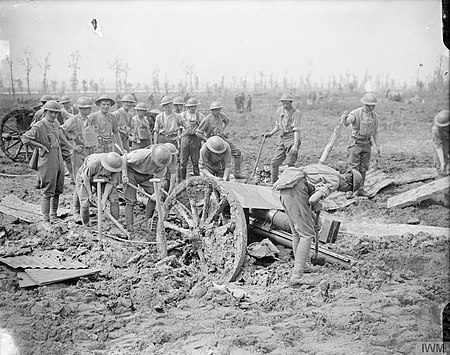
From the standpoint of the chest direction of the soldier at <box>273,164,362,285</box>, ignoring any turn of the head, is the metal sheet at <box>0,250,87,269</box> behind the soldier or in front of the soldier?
behind

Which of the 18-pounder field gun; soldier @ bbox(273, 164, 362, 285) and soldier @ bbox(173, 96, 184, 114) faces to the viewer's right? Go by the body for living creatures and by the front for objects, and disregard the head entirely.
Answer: soldier @ bbox(273, 164, 362, 285)

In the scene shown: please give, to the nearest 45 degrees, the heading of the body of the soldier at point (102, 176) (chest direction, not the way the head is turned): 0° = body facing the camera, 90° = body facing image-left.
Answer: approximately 315°

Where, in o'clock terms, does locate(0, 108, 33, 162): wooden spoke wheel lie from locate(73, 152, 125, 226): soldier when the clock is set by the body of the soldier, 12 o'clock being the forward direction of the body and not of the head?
The wooden spoke wheel is roughly at 7 o'clock from the soldier.

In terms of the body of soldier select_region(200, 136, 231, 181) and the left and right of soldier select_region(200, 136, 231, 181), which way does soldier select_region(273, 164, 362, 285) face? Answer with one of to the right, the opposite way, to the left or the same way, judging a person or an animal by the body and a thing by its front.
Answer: to the left

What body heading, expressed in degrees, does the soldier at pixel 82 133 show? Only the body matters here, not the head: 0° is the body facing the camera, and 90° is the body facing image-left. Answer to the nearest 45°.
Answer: approximately 315°

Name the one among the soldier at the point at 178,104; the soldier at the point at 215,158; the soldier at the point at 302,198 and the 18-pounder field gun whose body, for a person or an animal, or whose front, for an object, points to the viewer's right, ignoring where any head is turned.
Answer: the soldier at the point at 302,198

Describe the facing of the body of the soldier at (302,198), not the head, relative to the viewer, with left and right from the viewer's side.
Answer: facing to the right of the viewer

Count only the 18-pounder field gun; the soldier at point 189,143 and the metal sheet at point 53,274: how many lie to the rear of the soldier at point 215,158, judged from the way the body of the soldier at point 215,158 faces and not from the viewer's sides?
1

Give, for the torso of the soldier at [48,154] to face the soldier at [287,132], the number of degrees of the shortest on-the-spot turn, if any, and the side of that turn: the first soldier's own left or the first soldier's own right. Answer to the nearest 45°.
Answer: approximately 45° to the first soldier's own left

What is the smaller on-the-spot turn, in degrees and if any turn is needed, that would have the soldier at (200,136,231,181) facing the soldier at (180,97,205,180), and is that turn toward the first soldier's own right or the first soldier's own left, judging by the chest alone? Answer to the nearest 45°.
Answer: approximately 180°
